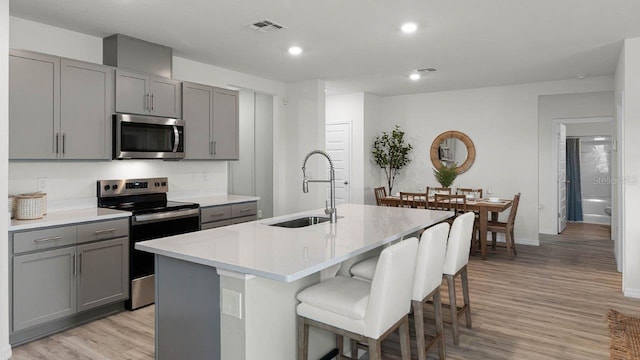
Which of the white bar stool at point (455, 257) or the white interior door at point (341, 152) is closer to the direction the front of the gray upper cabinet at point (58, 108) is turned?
the white bar stool

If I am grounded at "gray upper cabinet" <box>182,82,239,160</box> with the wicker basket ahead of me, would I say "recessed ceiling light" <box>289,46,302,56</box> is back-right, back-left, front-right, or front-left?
back-left

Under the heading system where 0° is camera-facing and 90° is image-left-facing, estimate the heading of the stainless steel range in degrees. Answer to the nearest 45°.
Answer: approximately 315°

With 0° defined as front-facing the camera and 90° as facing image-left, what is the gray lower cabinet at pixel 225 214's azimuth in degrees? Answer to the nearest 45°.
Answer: approximately 315°

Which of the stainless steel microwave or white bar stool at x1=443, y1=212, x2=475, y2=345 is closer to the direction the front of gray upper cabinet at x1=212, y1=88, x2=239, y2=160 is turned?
the white bar stool

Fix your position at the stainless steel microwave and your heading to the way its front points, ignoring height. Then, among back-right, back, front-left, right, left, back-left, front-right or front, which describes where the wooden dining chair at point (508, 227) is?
front-left

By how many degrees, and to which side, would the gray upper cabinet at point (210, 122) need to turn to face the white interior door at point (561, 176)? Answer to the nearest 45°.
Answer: approximately 45° to its left
